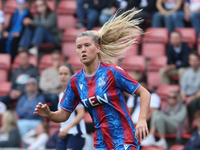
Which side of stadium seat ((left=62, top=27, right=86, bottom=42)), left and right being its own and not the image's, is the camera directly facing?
front

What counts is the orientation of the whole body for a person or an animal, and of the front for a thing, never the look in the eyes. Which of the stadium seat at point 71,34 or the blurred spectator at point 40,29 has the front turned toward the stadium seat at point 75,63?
the stadium seat at point 71,34

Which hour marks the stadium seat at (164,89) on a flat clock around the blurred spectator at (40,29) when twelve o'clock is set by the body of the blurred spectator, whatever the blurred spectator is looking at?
The stadium seat is roughly at 9 o'clock from the blurred spectator.

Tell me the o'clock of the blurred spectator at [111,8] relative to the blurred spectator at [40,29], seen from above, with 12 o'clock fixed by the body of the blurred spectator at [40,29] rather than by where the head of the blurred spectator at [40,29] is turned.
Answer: the blurred spectator at [111,8] is roughly at 8 o'clock from the blurred spectator at [40,29].

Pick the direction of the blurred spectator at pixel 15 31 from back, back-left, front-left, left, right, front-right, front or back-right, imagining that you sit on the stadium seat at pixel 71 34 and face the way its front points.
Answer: right

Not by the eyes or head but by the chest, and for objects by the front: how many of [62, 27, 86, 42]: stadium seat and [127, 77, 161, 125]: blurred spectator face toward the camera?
2

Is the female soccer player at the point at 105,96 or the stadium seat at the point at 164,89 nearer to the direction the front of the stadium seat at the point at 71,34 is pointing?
the female soccer player

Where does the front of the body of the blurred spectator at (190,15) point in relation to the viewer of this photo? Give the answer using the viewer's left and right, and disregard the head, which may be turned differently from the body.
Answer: facing the viewer and to the left of the viewer

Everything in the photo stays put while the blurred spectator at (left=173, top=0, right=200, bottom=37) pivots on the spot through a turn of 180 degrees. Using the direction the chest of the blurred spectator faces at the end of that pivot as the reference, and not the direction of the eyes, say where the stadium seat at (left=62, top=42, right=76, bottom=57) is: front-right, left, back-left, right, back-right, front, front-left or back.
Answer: back-left

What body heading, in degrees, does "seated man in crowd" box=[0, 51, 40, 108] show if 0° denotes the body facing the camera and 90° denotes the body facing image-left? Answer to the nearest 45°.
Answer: approximately 45°

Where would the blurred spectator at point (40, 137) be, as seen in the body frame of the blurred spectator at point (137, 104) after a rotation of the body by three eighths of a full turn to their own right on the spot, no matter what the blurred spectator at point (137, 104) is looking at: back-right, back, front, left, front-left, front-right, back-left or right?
front-left
